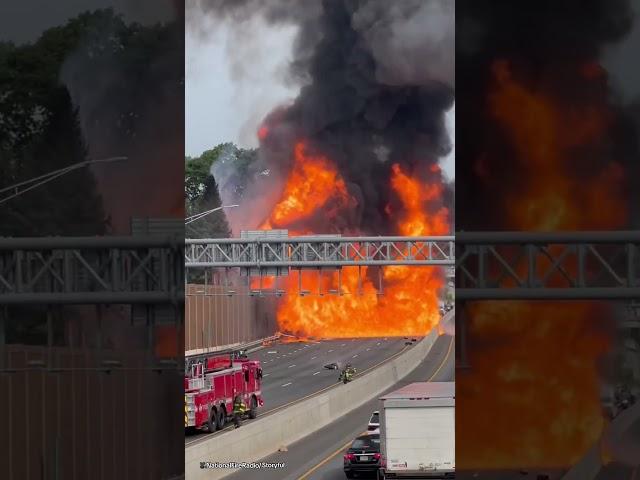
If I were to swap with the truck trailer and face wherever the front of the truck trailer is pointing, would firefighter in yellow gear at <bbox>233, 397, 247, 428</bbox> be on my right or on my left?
on my left

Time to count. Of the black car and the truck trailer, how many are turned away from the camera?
2

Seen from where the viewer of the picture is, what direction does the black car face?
facing away from the viewer

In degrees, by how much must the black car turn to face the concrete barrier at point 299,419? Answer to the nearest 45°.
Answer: approximately 45° to its left

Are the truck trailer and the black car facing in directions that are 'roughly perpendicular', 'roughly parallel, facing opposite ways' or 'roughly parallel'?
roughly parallel

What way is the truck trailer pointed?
away from the camera
